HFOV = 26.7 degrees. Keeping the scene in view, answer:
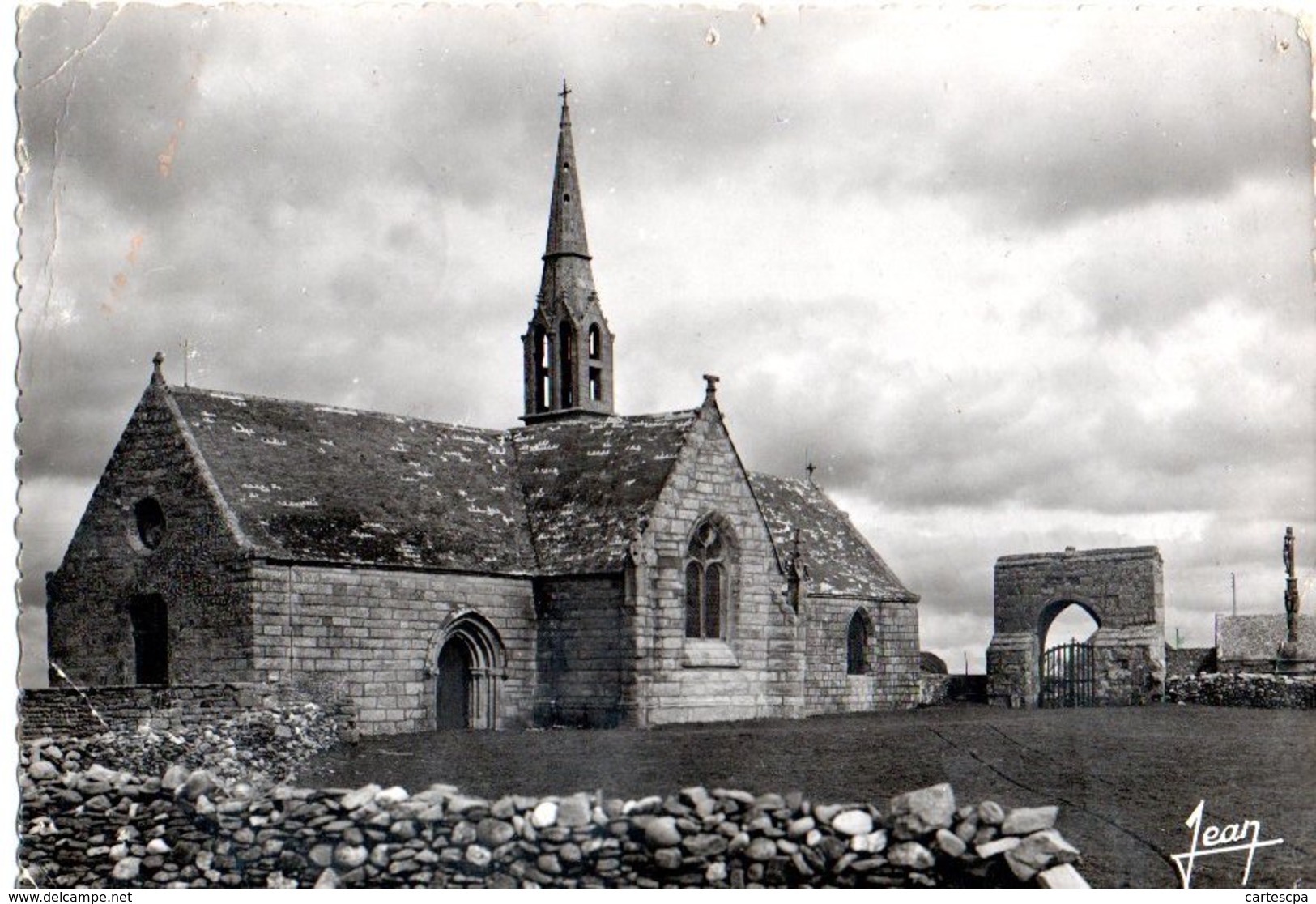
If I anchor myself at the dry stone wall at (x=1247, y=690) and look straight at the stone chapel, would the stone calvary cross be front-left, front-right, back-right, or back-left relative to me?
back-right

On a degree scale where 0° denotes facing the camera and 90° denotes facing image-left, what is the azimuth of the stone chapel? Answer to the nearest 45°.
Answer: approximately 45°

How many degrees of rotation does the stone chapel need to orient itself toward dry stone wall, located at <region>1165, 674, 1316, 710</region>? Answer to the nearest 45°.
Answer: approximately 135° to its left

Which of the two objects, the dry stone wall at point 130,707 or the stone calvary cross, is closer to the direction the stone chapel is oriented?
the dry stone wall

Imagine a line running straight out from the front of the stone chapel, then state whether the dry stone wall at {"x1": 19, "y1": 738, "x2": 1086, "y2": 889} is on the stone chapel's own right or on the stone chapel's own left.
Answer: on the stone chapel's own left

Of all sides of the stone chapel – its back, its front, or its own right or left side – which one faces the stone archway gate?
back
